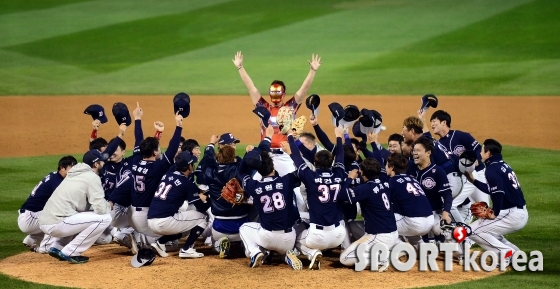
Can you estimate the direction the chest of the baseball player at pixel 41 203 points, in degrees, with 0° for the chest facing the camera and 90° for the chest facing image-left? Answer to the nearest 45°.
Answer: approximately 225°

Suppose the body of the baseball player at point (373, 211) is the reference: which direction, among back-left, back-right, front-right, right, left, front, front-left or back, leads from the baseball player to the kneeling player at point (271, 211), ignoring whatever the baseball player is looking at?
front-left

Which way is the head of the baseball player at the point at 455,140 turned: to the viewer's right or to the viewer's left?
to the viewer's left

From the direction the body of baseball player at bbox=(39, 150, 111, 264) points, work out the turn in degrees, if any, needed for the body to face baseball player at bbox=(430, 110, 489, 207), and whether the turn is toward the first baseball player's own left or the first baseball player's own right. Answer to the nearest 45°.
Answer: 0° — they already face them

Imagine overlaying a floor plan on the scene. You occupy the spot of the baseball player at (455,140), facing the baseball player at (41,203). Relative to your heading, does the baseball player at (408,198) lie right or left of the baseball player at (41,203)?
left

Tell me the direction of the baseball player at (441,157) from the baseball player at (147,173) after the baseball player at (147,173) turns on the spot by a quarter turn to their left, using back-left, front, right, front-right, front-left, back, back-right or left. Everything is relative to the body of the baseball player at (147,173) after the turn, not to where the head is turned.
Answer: back-right

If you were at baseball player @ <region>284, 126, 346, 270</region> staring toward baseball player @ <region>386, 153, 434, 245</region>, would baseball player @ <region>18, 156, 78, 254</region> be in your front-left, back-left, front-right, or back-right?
back-left

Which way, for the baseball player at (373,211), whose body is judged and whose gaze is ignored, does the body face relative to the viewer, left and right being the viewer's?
facing away from the viewer and to the left of the viewer

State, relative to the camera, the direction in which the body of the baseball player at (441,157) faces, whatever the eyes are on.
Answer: to the viewer's left

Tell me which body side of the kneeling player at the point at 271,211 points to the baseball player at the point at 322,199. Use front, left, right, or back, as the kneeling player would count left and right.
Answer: right

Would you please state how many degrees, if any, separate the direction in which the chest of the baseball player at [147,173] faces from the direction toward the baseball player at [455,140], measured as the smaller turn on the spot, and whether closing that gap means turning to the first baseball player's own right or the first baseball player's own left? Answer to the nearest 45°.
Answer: approximately 45° to the first baseball player's own right

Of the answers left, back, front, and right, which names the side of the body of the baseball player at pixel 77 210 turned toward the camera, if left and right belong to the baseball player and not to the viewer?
right

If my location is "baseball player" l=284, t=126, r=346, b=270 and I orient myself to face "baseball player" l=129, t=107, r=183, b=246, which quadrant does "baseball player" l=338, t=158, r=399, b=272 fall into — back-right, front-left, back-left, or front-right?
back-right

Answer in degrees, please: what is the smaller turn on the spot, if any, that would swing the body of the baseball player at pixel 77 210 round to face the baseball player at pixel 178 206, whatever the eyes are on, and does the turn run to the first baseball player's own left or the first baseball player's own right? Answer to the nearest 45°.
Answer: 0° — they already face them

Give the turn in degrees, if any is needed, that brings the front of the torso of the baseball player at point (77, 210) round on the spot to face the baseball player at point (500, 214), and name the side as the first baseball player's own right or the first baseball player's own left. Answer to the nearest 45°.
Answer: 0° — they already face them

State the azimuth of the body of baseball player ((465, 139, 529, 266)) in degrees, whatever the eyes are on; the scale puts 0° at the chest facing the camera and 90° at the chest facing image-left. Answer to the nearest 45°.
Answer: approximately 135°

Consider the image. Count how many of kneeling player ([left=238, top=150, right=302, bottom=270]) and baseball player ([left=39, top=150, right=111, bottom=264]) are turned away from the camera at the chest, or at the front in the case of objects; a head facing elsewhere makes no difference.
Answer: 1
